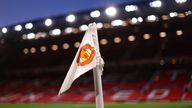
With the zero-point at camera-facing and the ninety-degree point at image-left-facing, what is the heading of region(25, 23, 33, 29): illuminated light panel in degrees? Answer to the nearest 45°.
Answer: approximately 0°

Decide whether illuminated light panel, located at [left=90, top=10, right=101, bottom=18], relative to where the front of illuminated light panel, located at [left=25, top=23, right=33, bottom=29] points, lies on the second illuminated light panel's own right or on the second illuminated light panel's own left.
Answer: on the second illuminated light panel's own left

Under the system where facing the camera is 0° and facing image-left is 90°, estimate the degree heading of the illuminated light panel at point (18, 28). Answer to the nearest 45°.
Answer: approximately 0°

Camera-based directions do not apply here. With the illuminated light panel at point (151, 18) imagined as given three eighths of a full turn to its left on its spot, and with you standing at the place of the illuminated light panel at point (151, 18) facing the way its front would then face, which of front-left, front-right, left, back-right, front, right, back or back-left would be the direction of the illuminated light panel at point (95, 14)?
back-left

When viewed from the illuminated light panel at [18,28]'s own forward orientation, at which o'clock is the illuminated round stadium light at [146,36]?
the illuminated round stadium light at [146,36] is roughly at 10 o'clock from the illuminated light panel at [18,28].

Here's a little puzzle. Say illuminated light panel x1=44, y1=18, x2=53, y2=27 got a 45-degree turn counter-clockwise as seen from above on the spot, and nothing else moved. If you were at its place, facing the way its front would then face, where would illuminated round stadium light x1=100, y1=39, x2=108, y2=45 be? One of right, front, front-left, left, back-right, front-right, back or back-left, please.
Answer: front-left

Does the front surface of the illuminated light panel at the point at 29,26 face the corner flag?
yes
